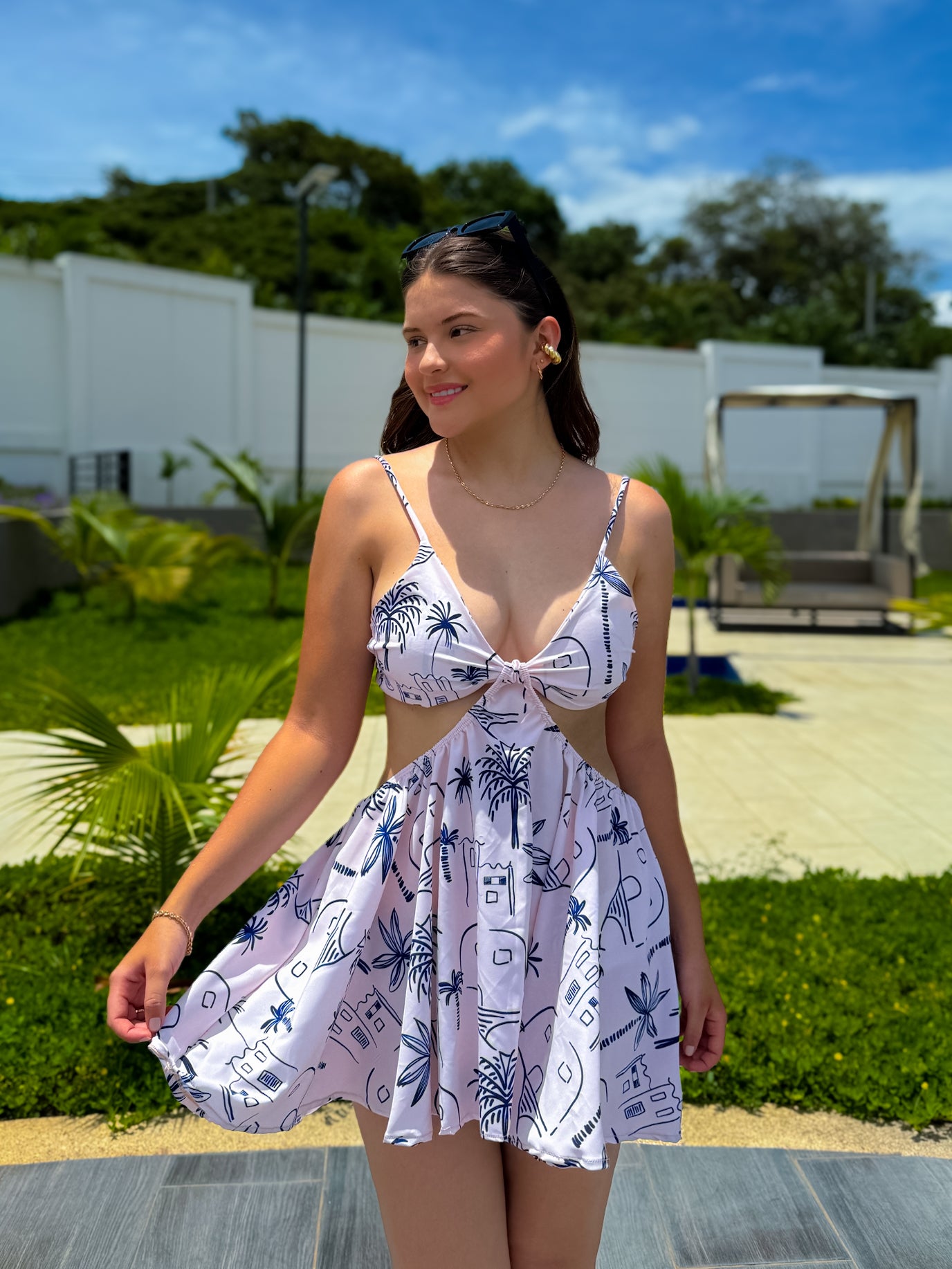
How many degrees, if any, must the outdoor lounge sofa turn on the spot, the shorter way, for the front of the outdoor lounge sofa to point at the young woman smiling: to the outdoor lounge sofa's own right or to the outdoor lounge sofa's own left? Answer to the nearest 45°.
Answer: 0° — it already faces them

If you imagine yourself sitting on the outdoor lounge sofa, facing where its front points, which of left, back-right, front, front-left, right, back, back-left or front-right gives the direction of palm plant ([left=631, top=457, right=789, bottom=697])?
front

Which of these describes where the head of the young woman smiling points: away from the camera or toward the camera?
toward the camera

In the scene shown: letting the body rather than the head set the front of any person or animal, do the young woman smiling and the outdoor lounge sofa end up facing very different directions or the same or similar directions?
same or similar directions

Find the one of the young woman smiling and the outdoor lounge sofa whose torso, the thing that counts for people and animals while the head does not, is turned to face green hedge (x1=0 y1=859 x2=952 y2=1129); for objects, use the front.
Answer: the outdoor lounge sofa

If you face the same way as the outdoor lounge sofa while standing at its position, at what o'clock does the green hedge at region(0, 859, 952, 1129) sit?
The green hedge is roughly at 12 o'clock from the outdoor lounge sofa.

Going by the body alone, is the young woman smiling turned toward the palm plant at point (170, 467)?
no

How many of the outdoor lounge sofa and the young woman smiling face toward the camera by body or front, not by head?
2

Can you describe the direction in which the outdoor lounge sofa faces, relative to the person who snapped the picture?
facing the viewer

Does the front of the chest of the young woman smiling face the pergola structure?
no

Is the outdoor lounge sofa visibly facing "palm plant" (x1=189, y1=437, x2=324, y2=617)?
no

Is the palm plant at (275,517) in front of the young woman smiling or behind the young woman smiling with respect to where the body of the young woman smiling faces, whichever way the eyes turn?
behind

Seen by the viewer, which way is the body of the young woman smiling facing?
toward the camera

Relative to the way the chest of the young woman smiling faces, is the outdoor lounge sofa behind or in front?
behind
